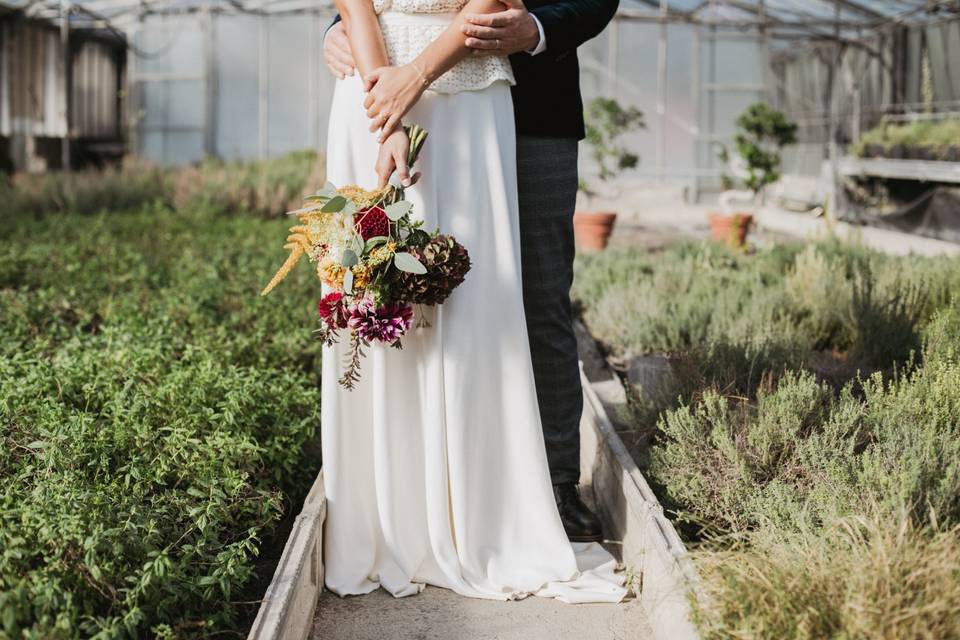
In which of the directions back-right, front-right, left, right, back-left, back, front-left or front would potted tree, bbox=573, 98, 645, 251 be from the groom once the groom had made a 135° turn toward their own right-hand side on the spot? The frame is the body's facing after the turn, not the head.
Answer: front-right

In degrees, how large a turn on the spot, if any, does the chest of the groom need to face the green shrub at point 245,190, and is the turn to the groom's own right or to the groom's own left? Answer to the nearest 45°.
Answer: approximately 180°

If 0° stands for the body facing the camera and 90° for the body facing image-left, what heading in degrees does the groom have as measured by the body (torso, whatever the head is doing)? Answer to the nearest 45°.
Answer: approximately 0°
